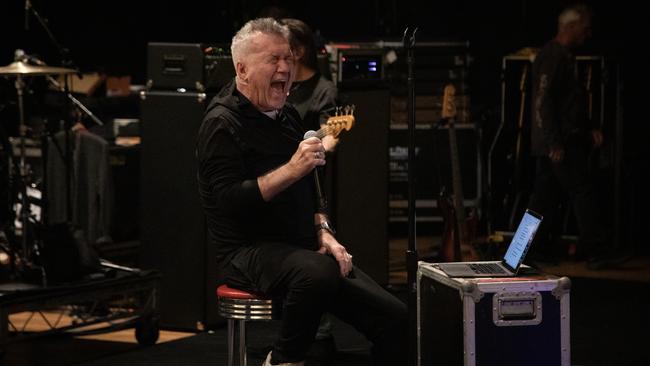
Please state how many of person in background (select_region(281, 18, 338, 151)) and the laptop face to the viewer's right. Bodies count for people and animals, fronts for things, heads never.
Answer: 0

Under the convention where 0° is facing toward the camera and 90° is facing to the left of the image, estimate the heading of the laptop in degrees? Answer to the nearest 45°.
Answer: approximately 90°

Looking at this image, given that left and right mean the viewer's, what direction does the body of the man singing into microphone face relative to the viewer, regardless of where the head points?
facing the viewer and to the right of the viewer

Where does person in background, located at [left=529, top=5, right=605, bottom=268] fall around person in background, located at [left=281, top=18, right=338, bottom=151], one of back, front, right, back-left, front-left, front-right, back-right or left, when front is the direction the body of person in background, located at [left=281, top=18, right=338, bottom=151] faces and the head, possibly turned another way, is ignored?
back

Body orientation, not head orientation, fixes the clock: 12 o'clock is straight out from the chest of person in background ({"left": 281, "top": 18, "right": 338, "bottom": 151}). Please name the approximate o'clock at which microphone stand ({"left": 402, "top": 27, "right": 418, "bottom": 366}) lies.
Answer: The microphone stand is roughly at 10 o'clock from the person in background.

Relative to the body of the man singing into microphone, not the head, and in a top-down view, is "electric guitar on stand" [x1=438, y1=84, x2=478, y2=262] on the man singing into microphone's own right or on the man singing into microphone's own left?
on the man singing into microphone's own left
